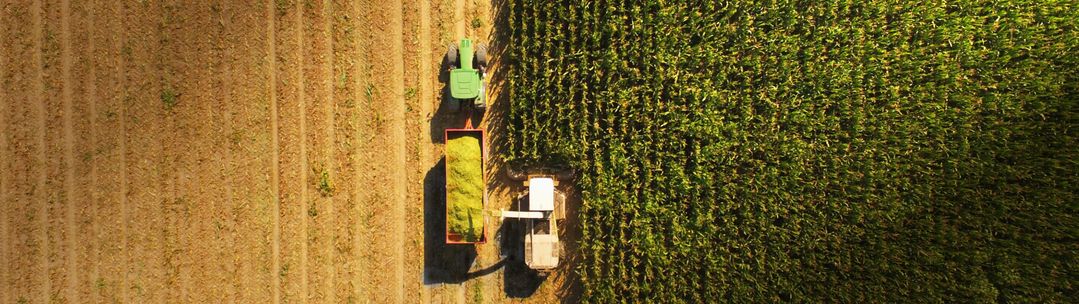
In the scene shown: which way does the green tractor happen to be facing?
away from the camera
